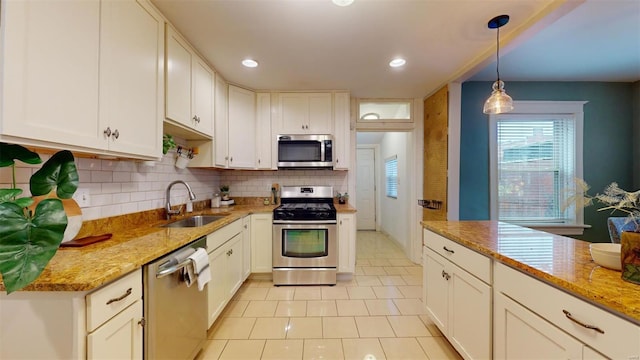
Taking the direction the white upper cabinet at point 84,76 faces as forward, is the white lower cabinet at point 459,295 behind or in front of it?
in front

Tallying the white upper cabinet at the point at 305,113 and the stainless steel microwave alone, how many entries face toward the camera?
2

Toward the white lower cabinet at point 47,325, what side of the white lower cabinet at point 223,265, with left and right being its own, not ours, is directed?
right

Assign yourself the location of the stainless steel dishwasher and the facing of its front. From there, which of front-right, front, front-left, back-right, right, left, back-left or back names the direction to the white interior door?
left

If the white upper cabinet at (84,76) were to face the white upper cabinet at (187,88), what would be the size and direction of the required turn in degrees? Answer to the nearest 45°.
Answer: approximately 90° to its left

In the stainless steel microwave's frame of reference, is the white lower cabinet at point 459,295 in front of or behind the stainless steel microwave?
in front

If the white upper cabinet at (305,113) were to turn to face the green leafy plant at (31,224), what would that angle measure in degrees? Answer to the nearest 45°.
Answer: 0° — it already faces it

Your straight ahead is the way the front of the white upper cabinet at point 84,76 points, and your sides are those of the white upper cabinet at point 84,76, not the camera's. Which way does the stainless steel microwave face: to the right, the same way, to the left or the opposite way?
to the right

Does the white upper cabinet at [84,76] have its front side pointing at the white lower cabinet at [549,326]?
yes

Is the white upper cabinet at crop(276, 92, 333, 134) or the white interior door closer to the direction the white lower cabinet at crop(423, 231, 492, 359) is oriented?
the white upper cabinet

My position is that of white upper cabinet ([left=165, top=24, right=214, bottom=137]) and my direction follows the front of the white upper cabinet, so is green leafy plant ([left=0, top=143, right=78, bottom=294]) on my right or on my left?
on my right

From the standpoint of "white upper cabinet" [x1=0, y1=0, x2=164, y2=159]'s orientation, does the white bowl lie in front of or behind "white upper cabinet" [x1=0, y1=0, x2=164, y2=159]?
in front
